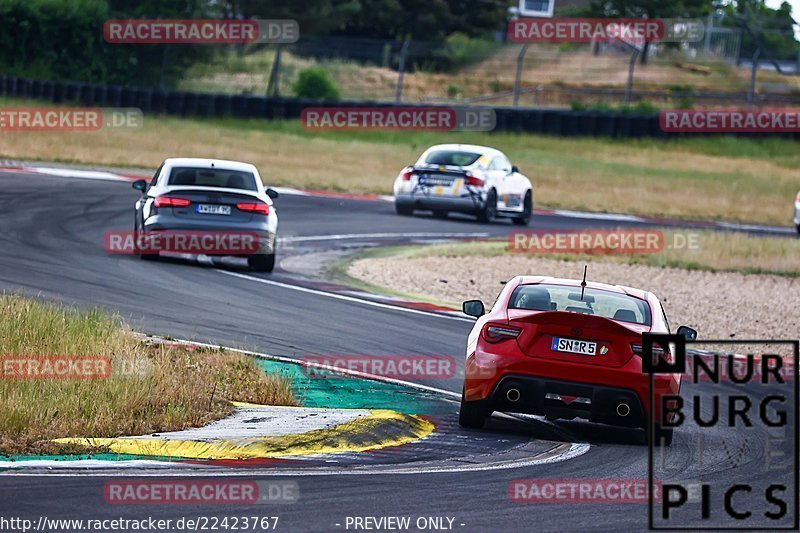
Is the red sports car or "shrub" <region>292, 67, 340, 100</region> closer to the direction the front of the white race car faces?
the shrub

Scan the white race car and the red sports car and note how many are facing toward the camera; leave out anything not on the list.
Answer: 0

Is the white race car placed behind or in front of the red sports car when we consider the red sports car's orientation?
in front

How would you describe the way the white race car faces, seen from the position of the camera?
facing away from the viewer and to the right of the viewer

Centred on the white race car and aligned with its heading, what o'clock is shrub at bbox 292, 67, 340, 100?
The shrub is roughly at 10 o'clock from the white race car.

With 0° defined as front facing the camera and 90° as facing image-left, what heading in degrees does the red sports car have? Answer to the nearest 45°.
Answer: approximately 180°
